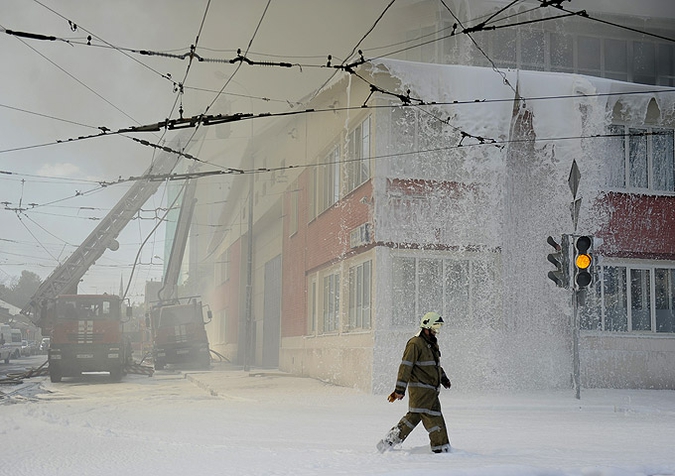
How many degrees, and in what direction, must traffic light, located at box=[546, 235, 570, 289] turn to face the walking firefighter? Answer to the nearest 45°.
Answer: approximately 90° to its left

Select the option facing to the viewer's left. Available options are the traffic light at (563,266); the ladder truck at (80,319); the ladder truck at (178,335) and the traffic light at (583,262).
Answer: the traffic light at (563,266)

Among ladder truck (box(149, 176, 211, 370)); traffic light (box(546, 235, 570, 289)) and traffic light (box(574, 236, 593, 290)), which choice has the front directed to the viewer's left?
traffic light (box(546, 235, 570, 289))

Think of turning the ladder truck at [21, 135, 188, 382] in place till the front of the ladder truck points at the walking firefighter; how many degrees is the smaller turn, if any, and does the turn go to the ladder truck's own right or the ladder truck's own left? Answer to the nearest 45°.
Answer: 0° — it already faces them

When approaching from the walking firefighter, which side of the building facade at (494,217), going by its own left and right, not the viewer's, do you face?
front
